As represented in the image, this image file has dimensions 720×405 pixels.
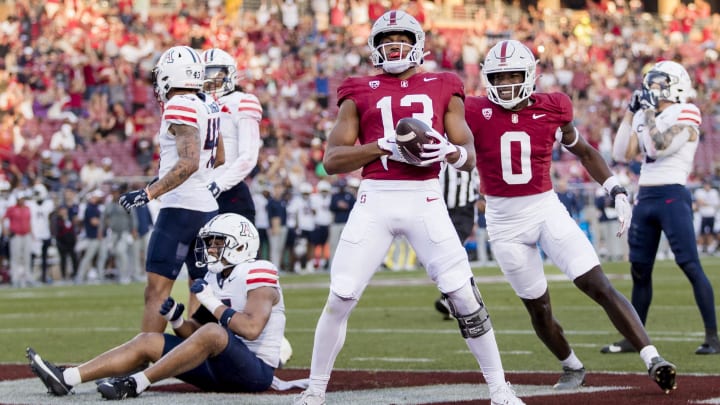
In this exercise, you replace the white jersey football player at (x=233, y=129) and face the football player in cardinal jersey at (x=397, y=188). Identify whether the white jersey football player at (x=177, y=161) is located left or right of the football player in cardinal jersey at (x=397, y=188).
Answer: right

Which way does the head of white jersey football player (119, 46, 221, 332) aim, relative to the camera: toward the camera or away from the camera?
away from the camera

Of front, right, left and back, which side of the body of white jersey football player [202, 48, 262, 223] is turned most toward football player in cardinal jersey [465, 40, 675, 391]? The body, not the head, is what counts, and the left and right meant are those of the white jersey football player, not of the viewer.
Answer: left

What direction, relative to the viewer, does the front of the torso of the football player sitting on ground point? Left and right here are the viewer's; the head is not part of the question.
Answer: facing to the left of the viewer

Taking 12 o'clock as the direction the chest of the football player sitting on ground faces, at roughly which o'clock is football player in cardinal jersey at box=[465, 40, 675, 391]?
The football player in cardinal jersey is roughly at 6 o'clock from the football player sitting on ground.

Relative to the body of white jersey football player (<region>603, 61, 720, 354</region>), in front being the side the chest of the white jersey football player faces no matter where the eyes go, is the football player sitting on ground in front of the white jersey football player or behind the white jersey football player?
in front

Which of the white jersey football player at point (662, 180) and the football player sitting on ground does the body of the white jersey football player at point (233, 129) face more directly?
the football player sitting on ground
